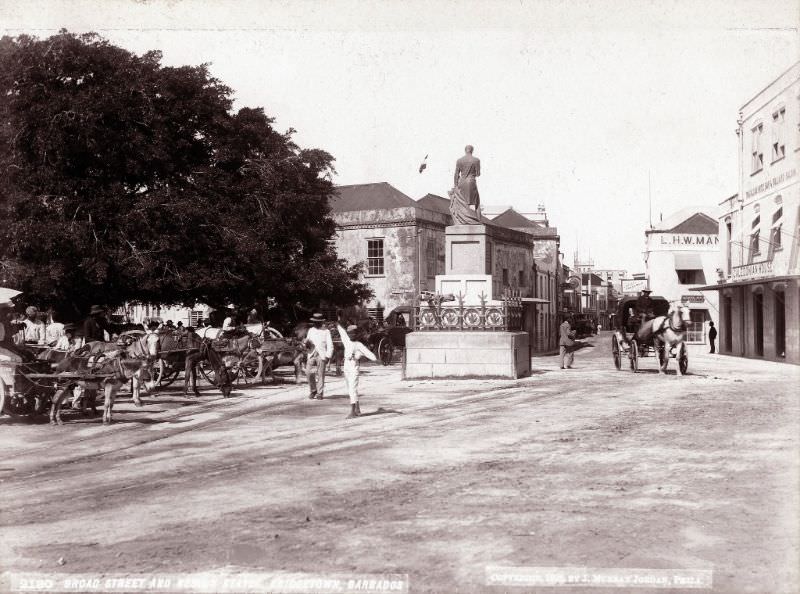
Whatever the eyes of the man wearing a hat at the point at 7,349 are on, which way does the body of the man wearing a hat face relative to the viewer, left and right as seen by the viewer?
facing to the right of the viewer

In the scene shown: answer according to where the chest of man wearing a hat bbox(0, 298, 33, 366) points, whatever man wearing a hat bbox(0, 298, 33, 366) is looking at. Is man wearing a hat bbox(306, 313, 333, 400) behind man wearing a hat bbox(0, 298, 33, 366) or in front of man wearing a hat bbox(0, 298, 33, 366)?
in front

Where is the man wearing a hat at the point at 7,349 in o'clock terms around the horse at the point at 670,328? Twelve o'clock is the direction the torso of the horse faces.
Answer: The man wearing a hat is roughly at 3 o'clock from the horse.

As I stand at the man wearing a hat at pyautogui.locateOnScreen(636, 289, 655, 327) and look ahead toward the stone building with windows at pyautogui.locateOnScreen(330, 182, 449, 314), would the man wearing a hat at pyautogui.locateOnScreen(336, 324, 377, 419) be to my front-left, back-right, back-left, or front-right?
back-left

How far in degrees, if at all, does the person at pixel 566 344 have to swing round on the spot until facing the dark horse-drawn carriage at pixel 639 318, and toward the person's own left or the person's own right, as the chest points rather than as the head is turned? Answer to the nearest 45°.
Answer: approximately 45° to the person's own left

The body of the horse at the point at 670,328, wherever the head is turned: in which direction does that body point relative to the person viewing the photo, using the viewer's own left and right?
facing the viewer and to the right of the viewer
